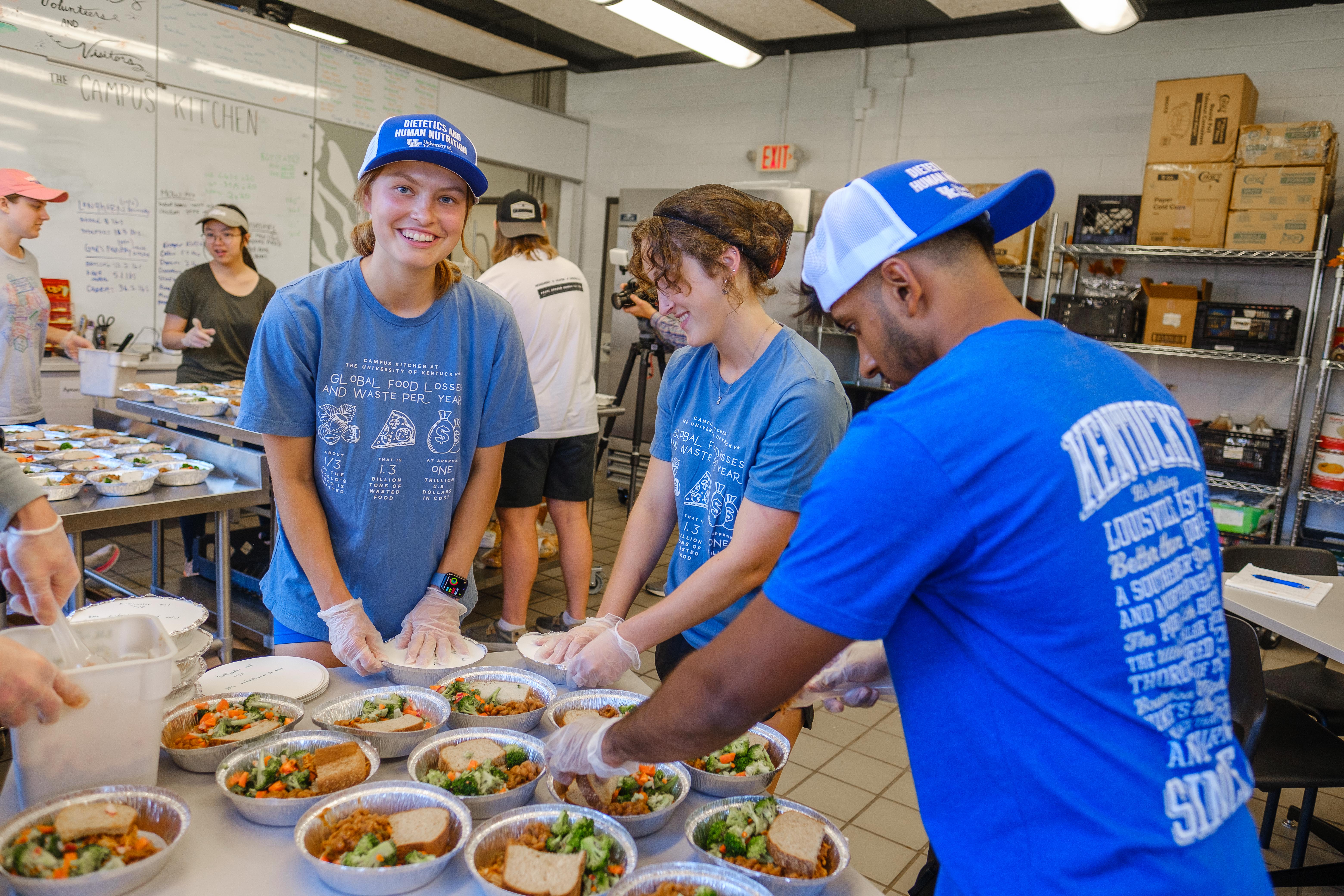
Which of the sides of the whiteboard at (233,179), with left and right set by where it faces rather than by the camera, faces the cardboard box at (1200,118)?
front

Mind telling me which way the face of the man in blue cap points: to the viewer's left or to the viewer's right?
to the viewer's left

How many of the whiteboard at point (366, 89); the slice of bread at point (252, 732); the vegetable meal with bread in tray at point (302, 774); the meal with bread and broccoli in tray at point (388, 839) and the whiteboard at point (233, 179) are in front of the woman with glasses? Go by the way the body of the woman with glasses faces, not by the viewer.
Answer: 3

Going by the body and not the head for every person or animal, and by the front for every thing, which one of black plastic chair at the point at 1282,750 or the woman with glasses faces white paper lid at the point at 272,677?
the woman with glasses

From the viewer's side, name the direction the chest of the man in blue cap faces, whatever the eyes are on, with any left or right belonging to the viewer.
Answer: facing away from the viewer and to the left of the viewer

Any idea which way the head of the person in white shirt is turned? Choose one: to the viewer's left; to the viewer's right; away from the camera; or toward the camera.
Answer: away from the camera

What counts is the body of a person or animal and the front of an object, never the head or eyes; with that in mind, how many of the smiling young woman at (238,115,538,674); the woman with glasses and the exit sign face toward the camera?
3

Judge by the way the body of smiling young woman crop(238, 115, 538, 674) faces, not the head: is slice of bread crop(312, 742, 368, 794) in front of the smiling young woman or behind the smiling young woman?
in front

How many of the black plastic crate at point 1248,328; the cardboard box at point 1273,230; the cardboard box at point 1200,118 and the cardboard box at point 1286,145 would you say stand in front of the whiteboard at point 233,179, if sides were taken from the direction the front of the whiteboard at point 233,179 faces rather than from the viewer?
4

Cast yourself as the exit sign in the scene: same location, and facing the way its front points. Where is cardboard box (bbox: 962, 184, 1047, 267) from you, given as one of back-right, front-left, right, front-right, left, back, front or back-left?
front-left

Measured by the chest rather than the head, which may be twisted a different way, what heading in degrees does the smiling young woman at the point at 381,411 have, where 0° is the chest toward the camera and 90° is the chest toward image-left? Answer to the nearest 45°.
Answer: approximately 0°

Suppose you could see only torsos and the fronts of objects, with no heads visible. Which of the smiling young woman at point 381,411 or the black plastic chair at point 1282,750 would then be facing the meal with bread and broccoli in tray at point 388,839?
the smiling young woman

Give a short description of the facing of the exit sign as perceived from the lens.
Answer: facing the viewer
